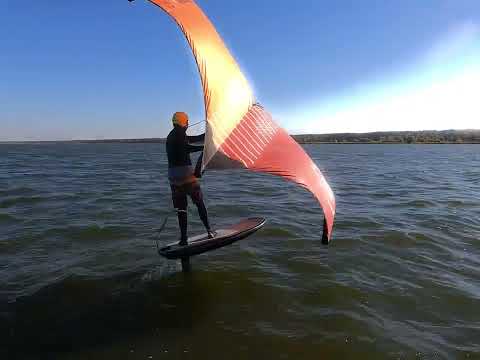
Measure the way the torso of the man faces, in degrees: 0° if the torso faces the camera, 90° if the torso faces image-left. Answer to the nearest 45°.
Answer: approximately 225°

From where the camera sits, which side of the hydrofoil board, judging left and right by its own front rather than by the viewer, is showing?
right

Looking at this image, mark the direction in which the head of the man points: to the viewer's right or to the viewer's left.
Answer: to the viewer's right
